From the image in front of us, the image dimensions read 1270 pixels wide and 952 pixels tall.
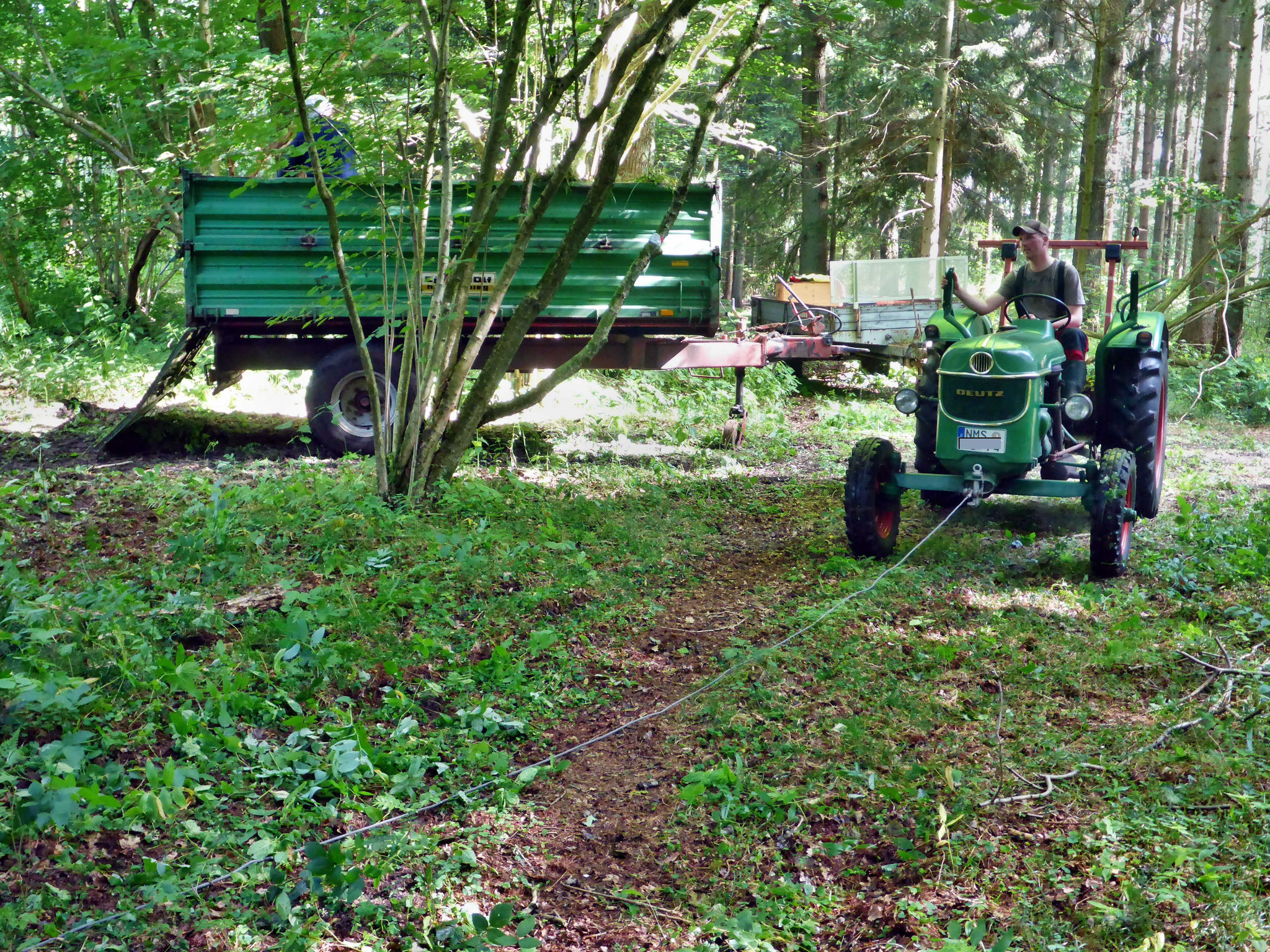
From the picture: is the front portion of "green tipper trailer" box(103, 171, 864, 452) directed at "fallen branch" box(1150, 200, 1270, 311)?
yes

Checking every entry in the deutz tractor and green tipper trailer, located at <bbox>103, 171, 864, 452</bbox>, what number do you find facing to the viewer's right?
1

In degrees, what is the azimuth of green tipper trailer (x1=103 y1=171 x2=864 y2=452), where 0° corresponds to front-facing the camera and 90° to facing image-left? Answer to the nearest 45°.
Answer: approximately 270°

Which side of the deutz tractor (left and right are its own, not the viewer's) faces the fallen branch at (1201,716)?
front

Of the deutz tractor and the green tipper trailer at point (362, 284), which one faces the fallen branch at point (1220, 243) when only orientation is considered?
the green tipper trailer

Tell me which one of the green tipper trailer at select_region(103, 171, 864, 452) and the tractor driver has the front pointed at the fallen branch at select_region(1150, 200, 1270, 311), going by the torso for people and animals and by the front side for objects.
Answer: the green tipper trailer

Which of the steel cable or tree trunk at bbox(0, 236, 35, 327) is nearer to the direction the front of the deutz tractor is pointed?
the steel cable

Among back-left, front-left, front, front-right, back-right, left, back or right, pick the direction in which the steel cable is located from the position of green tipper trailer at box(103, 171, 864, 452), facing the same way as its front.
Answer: right
